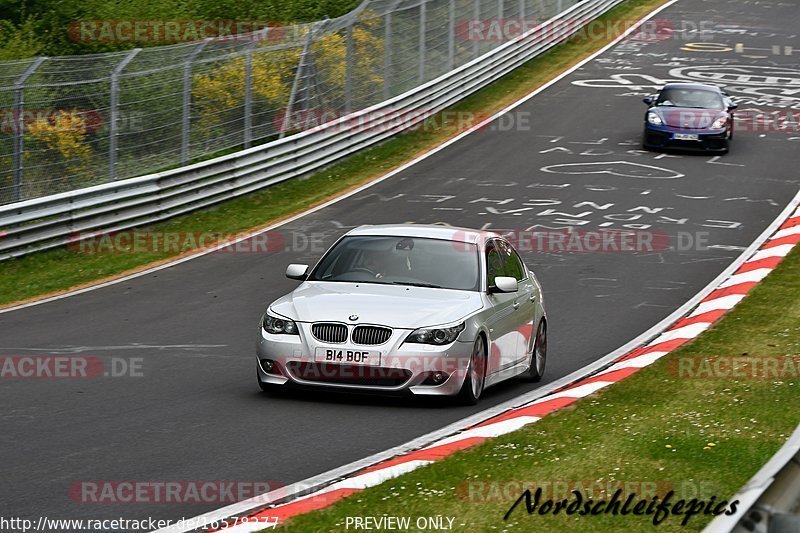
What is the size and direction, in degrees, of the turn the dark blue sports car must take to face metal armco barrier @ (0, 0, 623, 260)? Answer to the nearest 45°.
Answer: approximately 45° to its right

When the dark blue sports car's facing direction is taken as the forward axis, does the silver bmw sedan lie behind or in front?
in front

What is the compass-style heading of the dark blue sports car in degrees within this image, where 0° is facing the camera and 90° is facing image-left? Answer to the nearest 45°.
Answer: approximately 0°

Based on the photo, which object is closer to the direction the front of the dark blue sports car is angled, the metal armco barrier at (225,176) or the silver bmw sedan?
the silver bmw sedan

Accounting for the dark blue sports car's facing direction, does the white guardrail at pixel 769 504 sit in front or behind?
in front

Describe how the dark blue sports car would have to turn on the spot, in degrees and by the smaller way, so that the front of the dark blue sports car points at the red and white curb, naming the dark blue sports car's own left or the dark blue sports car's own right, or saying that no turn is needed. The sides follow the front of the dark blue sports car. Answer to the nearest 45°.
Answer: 0° — it already faces it

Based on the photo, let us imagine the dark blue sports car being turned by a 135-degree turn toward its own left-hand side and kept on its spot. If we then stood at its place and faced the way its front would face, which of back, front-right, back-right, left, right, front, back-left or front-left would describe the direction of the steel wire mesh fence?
back

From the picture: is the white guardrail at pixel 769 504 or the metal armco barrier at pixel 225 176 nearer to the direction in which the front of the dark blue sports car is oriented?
the white guardrail
